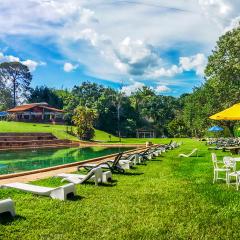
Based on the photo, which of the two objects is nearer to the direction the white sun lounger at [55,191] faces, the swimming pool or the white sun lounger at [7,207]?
the swimming pool

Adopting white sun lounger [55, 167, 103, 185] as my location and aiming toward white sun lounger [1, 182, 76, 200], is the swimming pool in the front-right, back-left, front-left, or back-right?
back-right

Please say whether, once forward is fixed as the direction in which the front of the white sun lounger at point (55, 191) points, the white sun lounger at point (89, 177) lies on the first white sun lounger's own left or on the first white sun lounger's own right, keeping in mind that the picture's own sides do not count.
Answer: on the first white sun lounger's own right

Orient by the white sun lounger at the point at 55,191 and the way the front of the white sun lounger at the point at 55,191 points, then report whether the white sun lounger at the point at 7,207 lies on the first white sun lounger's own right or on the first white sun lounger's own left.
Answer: on the first white sun lounger's own left

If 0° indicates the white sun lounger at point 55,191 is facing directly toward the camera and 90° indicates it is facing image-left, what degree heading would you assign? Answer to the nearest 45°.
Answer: approximately 135°

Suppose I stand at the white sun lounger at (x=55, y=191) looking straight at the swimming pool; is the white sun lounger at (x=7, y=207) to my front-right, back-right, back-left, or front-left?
back-left
